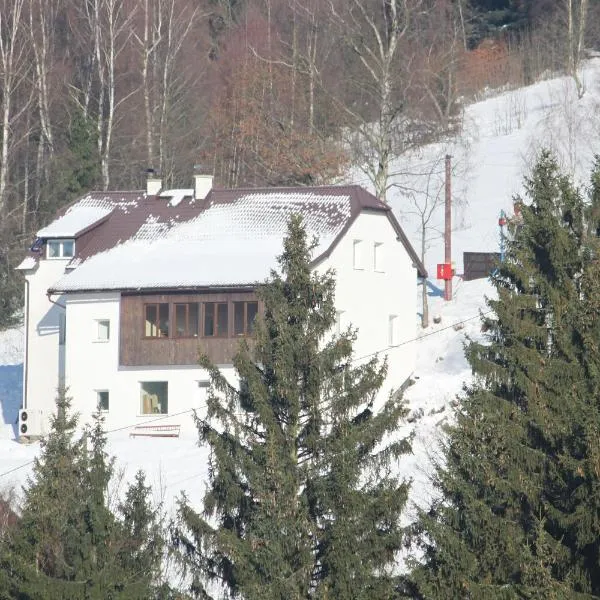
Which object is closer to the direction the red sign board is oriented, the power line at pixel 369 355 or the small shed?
the power line

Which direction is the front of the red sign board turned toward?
toward the camera

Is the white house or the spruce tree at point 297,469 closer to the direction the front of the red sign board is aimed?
the spruce tree

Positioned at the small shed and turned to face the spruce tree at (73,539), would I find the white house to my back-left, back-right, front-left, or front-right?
front-right

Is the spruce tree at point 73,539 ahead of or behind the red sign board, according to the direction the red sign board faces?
ahead

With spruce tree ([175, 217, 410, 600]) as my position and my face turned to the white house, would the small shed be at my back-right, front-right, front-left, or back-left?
front-right

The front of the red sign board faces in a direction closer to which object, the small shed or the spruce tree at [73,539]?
the spruce tree

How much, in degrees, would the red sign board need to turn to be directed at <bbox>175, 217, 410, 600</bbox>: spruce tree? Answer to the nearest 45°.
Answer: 0° — it already faces it

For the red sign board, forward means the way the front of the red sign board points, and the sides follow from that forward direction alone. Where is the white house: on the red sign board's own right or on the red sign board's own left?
on the red sign board's own right

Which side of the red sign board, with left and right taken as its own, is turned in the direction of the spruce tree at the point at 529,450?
front

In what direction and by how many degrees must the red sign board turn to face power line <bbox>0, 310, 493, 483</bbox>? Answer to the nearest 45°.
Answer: approximately 45° to its right

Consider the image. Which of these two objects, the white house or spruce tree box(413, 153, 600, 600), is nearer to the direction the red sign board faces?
the spruce tree

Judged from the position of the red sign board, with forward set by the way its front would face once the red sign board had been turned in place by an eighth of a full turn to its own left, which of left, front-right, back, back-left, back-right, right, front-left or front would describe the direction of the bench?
right

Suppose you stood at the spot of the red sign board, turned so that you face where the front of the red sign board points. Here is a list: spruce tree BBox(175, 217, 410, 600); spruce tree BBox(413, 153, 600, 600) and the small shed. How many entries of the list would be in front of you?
2

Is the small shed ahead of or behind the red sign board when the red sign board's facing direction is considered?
behind
